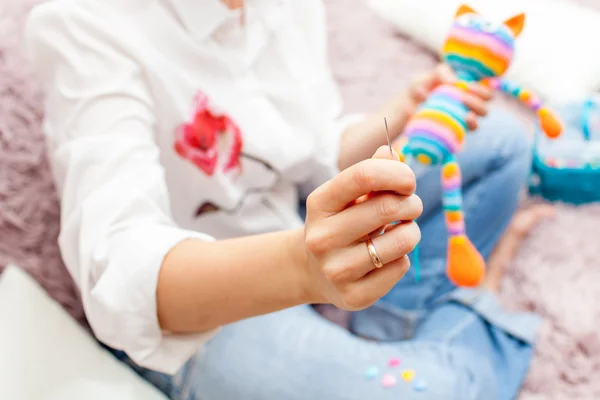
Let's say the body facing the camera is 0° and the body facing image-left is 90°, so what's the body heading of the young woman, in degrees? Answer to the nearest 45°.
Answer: approximately 315°

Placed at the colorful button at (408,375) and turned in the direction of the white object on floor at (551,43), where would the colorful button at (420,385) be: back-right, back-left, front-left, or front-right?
back-right

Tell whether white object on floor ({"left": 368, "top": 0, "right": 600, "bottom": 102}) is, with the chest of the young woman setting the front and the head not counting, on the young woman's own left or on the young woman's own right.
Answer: on the young woman's own left
